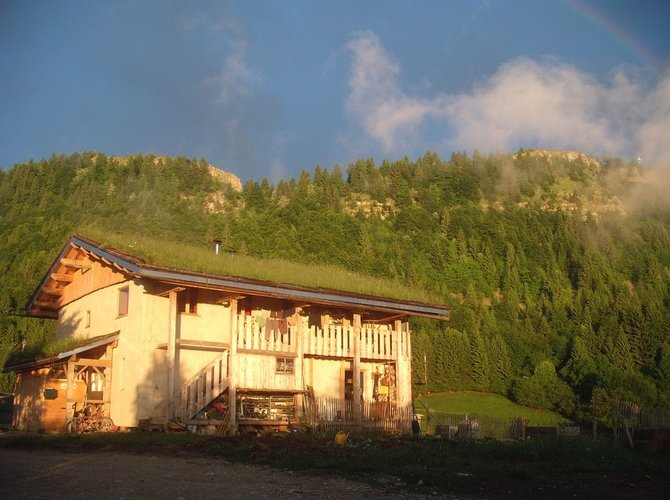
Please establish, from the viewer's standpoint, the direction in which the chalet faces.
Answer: facing the viewer and to the right of the viewer

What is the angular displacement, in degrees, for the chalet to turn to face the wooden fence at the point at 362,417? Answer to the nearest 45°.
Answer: approximately 45° to its left
